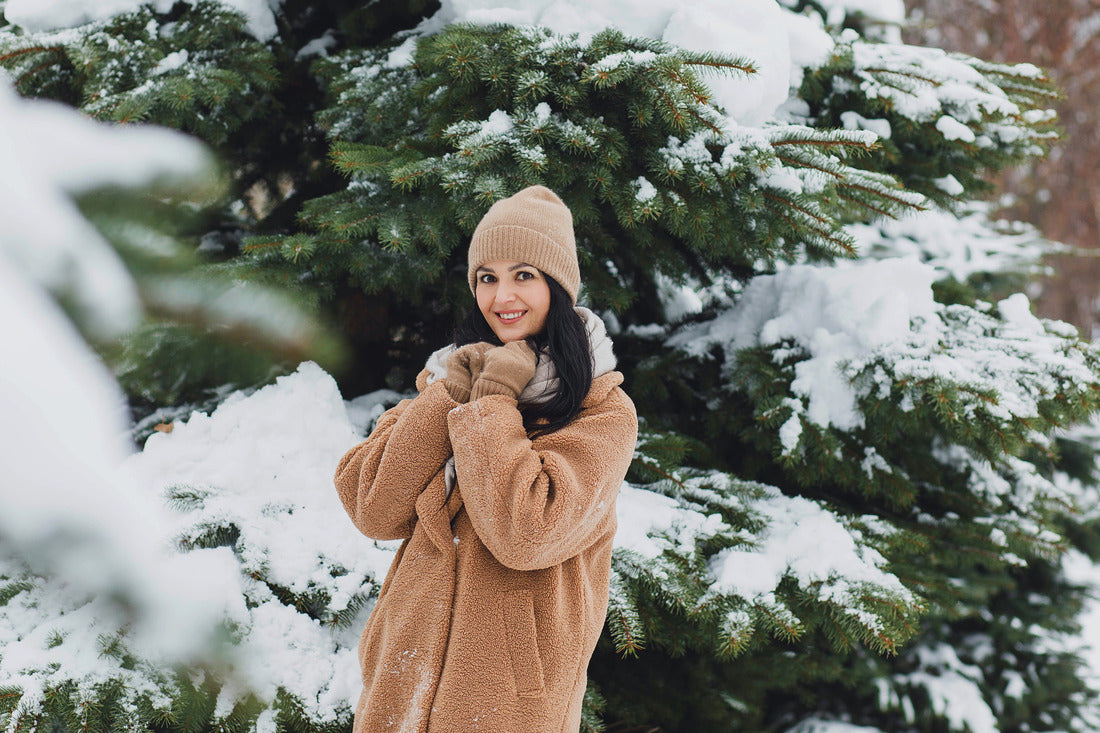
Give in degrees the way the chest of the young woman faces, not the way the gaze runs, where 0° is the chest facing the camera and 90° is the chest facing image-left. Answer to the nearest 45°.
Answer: approximately 45°

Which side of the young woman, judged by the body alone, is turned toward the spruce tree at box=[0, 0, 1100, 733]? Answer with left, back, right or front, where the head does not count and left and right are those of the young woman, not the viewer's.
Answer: back
